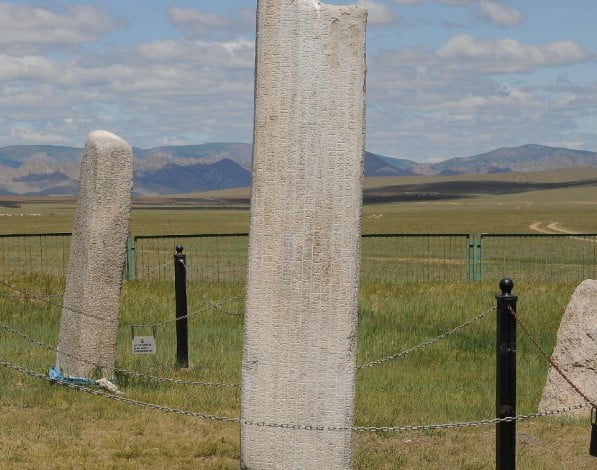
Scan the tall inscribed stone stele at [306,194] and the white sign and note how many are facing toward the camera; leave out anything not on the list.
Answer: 2

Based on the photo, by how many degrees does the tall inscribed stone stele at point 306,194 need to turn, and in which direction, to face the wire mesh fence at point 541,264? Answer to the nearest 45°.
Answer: approximately 180°

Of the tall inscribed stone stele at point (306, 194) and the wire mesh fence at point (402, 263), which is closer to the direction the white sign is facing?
the tall inscribed stone stele

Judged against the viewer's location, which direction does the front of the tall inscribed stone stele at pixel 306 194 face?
facing the viewer

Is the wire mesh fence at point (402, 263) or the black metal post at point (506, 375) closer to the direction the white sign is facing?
the black metal post

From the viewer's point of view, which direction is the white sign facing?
toward the camera

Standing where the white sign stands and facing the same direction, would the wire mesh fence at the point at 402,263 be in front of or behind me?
behind

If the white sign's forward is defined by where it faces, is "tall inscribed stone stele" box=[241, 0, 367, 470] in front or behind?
in front

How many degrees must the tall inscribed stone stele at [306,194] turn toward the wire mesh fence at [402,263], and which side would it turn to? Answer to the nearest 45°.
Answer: approximately 180°

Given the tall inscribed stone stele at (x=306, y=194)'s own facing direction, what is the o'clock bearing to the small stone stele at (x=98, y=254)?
The small stone stele is roughly at 5 o'clock from the tall inscribed stone stele.
